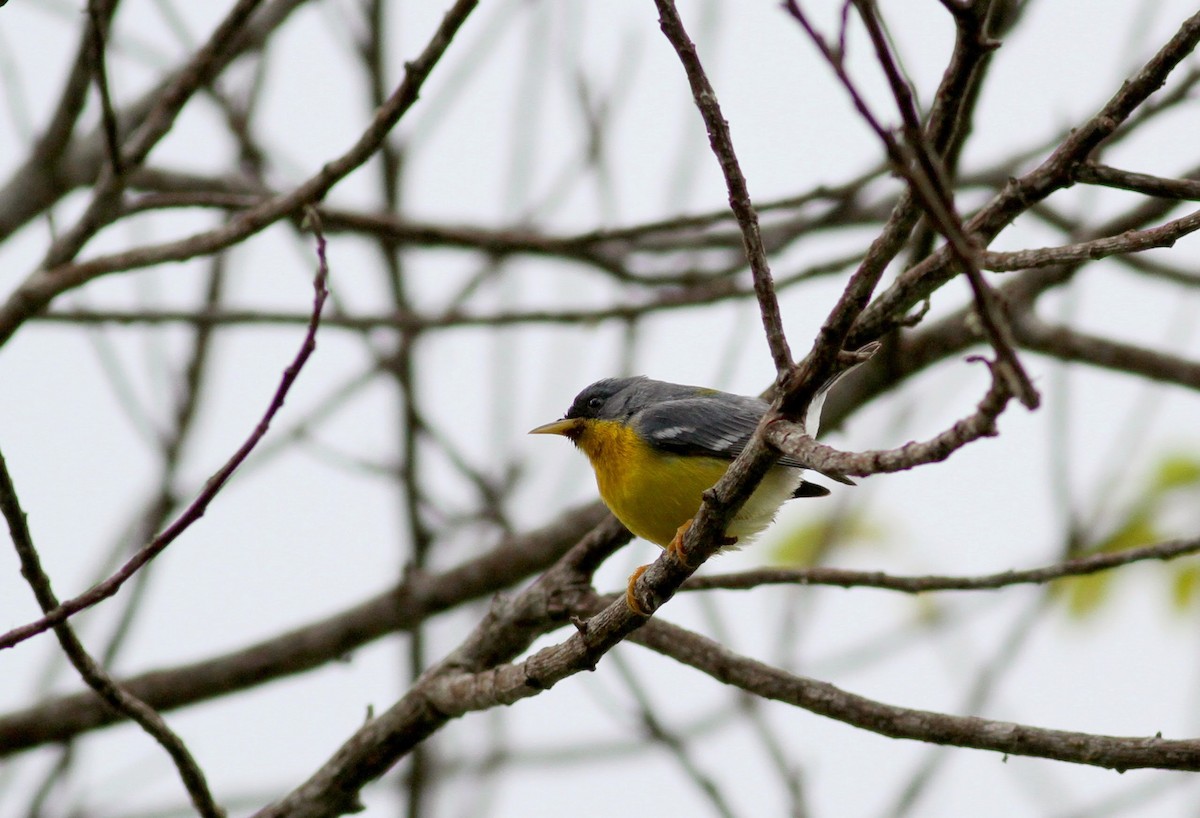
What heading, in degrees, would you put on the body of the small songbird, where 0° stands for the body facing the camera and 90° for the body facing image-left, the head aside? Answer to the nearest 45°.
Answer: approximately 90°

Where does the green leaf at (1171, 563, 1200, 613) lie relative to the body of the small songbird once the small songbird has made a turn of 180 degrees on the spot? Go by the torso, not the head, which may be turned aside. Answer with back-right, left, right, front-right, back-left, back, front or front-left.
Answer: front-left

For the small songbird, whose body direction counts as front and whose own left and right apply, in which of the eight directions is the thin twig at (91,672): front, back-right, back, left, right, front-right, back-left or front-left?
front-left

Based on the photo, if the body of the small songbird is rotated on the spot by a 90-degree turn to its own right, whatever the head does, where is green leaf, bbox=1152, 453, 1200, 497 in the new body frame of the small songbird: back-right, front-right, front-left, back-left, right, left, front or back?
front-right

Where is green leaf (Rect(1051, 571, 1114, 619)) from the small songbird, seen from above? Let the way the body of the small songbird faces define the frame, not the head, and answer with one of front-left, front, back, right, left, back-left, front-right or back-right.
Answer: back-right
